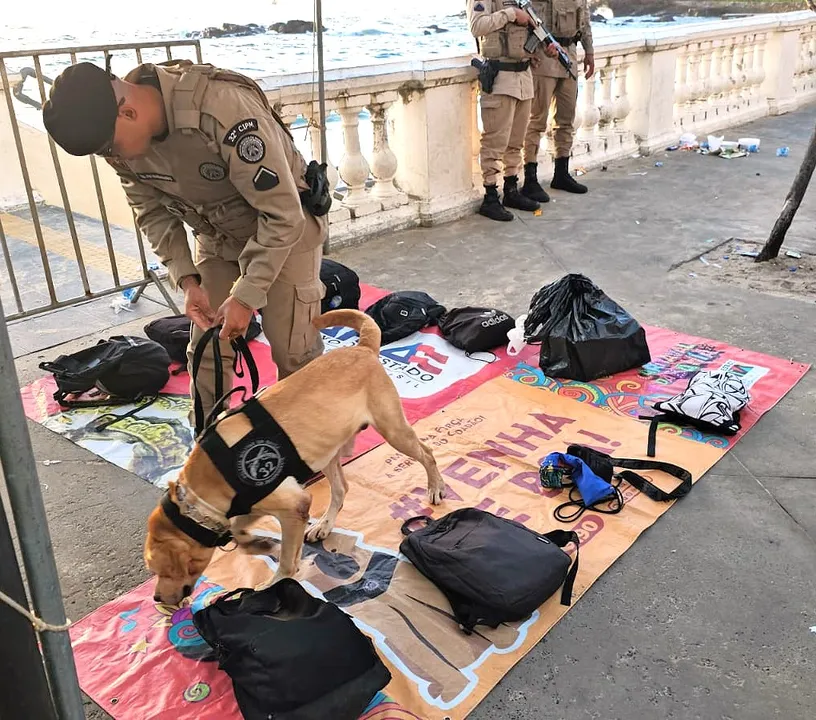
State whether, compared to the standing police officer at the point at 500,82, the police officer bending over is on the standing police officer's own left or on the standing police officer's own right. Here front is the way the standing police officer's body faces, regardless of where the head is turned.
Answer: on the standing police officer's own right

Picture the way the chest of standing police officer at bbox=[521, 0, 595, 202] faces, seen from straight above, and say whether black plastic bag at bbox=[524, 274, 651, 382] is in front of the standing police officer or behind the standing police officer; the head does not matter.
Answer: in front

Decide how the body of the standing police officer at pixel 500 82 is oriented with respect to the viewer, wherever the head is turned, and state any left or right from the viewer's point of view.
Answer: facing the viewer and to the right of the viewer

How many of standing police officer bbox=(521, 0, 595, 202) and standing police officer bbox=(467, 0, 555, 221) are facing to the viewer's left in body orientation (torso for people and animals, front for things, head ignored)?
0

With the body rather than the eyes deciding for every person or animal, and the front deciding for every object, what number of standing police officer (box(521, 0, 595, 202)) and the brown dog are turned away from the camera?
0

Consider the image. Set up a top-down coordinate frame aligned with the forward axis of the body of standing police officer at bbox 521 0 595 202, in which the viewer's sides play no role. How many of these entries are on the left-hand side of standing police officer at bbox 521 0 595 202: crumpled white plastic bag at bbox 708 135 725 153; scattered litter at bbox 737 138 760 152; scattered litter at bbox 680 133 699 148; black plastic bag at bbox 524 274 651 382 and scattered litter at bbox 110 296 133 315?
3

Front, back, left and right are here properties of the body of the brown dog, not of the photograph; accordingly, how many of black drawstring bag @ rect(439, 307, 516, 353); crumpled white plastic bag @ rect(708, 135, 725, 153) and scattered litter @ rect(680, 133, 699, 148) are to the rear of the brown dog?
3

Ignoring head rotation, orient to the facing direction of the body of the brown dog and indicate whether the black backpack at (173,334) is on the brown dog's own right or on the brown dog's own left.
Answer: on the brown dog's own right

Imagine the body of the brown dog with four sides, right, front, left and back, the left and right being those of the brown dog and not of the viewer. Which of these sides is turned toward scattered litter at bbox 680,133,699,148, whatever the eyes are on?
back
